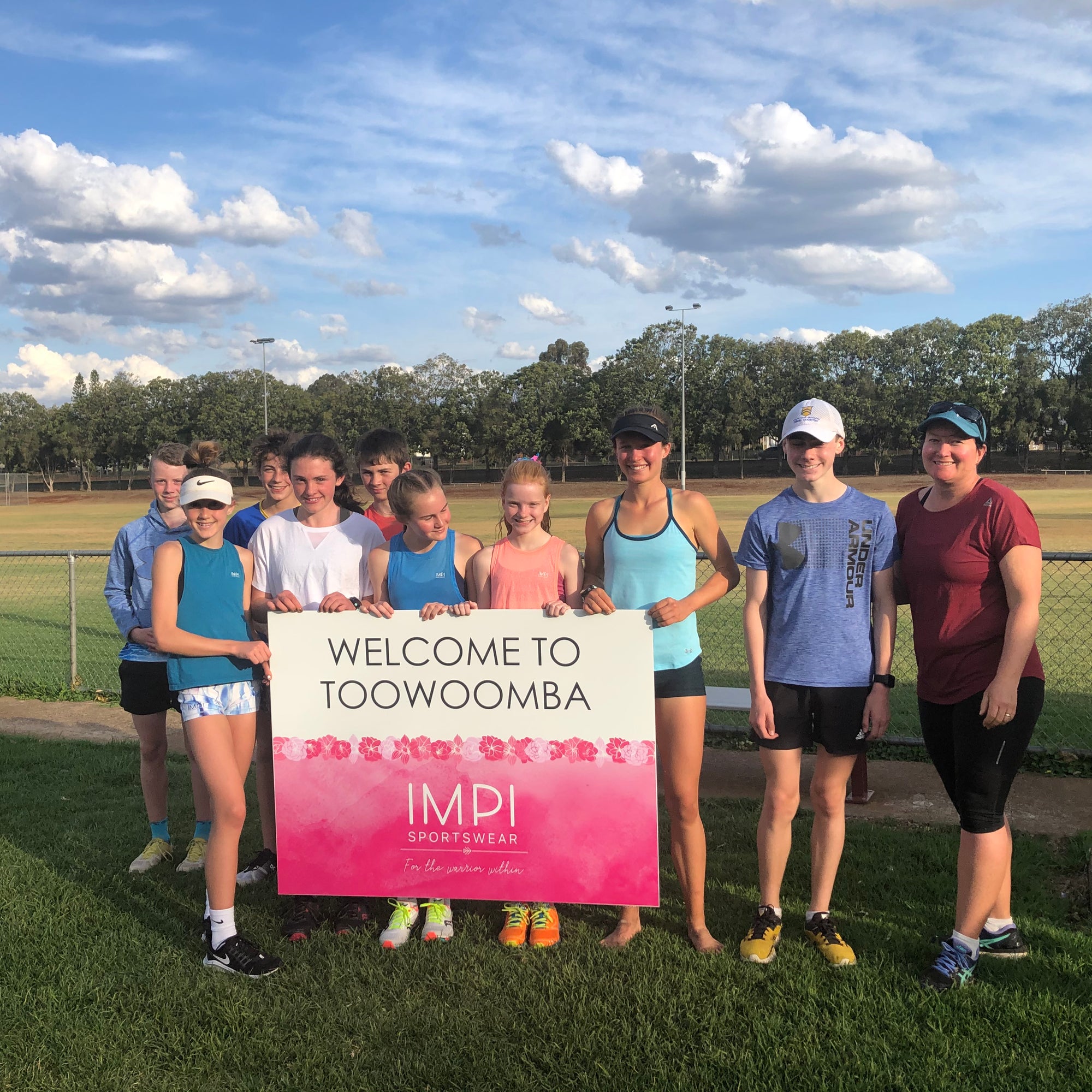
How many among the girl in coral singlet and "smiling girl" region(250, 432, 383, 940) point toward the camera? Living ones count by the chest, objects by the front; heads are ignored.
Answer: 2

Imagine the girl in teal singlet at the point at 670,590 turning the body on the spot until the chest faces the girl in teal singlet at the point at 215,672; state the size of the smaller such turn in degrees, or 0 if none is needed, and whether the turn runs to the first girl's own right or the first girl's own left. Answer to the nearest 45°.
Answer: approximately 90° to the first girl's own right

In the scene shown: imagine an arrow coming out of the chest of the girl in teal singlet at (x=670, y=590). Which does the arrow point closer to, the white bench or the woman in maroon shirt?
the woman in maroon shirt

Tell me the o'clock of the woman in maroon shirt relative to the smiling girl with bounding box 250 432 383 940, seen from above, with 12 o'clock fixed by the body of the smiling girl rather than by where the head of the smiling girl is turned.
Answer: The woman in maroon shirt is roughly at 10 o'clock from the smiling girl.

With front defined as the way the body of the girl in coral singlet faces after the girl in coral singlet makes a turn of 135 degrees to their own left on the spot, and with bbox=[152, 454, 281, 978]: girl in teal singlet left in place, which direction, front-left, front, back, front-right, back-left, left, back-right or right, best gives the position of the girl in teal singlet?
back-left

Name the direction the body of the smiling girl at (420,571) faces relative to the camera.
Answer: toward the camera

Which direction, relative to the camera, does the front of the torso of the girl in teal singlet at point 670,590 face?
toward the camera

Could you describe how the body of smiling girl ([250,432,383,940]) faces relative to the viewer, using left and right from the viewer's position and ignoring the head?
facing the viewer

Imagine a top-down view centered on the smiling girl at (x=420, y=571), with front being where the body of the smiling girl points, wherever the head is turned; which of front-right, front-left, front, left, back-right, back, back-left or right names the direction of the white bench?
back-left

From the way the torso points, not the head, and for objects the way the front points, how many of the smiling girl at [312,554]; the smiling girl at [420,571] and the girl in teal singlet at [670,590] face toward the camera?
3
